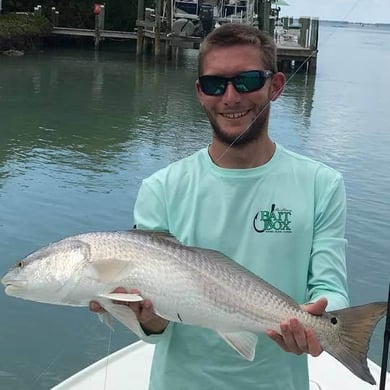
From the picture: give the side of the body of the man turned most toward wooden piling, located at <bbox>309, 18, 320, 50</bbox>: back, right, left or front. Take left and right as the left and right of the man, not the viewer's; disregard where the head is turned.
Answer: back

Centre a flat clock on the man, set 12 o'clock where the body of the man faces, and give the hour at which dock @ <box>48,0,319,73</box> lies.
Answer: The dock is roughly at 6 o'clock from the man.

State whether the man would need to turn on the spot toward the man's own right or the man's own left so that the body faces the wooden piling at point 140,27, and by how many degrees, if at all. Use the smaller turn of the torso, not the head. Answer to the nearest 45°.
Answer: approximately 180°

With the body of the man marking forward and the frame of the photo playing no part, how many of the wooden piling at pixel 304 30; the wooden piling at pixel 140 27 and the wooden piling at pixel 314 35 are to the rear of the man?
3

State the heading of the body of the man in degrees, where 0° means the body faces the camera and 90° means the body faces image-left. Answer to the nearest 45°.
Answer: approximately 0°

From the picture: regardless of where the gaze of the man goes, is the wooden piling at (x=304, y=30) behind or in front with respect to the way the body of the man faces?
behind
